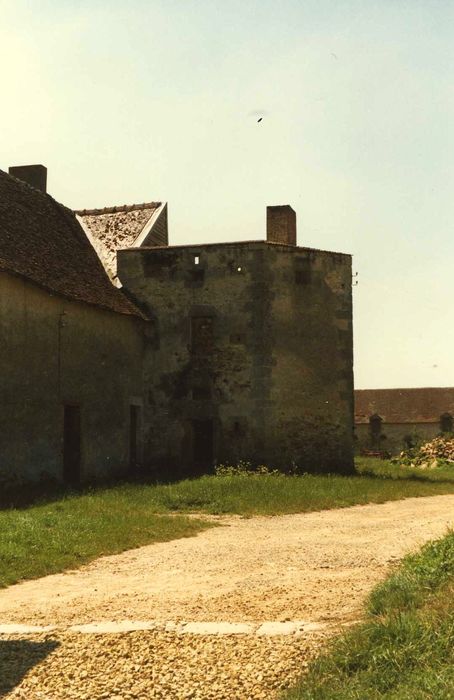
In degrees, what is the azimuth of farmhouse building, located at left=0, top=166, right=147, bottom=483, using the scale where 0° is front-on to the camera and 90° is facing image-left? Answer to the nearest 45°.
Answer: approximately 315°
